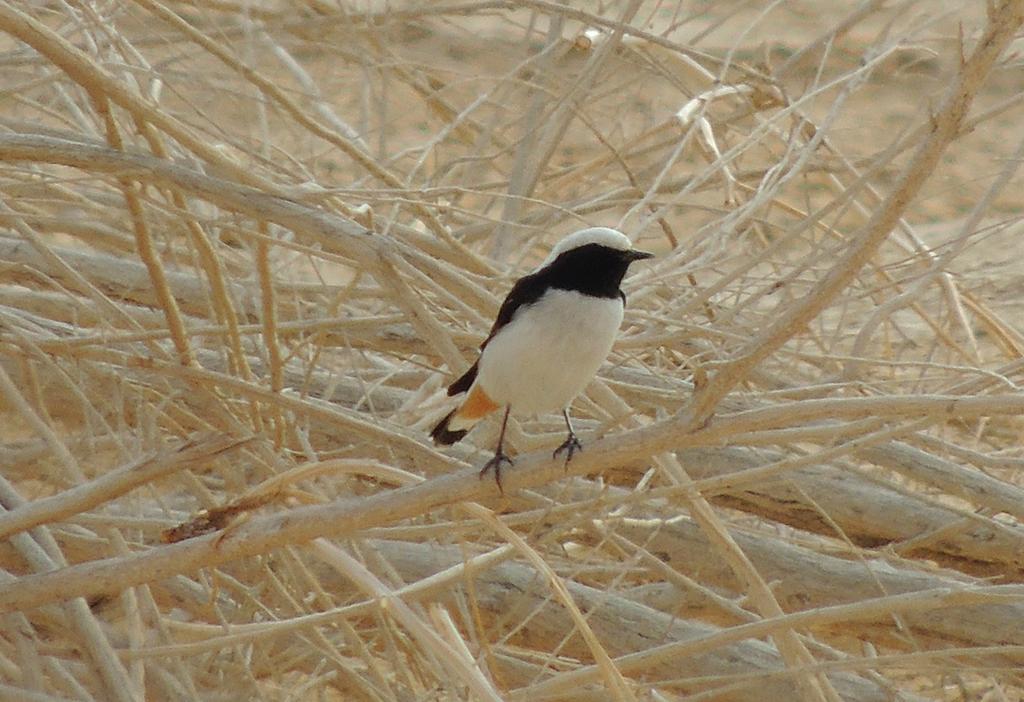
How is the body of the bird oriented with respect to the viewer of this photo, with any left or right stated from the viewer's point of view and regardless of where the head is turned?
facing the viewer and to the right of the viewer
